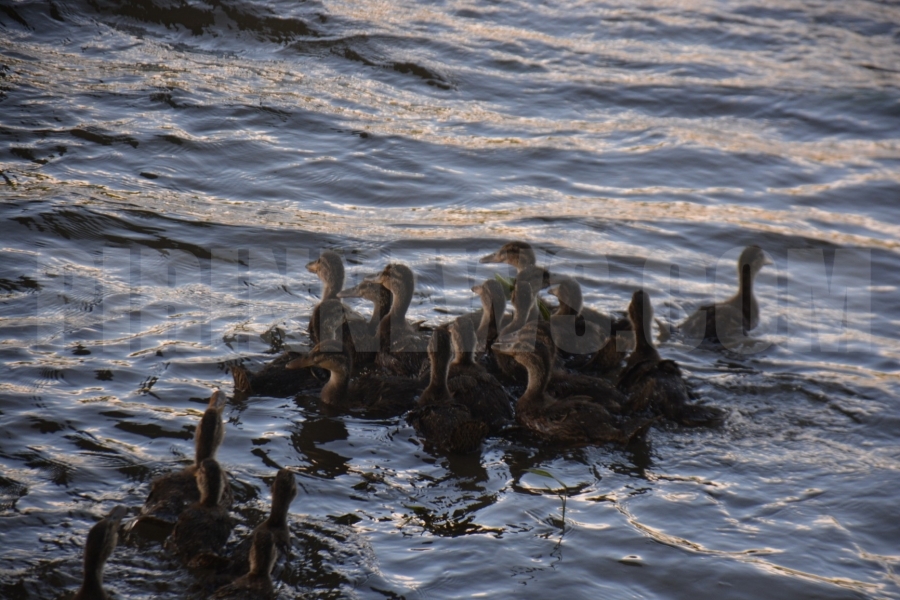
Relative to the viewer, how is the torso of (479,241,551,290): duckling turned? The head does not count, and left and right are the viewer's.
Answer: facing to the left of the viewer

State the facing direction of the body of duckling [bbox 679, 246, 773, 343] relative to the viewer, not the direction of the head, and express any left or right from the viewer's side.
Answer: facing to the right of the viewer

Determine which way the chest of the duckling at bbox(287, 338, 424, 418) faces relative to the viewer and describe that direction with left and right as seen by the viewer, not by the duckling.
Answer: facing to the left of the viewer

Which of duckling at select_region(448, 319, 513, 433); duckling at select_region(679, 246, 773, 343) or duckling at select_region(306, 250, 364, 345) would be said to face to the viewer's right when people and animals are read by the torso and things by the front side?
duckling at select_region(679, 246, 773, 343)

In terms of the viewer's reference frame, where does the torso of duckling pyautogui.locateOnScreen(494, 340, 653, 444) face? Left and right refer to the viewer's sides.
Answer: facing to the left of the viewer
